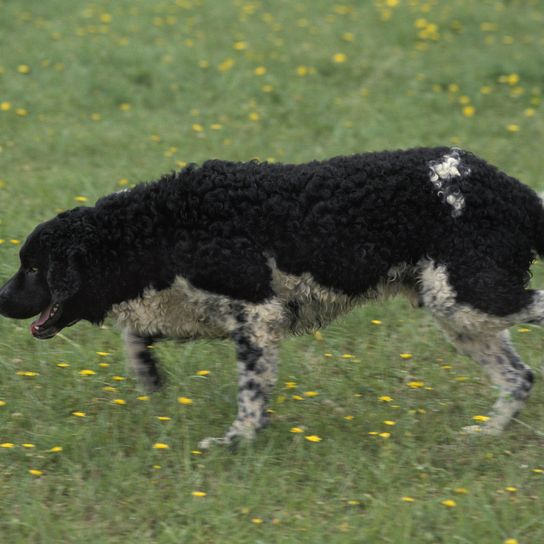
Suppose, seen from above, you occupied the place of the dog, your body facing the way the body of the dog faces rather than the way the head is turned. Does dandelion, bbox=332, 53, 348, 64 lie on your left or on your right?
on your right

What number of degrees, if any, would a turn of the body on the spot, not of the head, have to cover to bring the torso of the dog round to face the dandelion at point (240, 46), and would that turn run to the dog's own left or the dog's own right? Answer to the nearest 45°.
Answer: approximately 90° to the dog's own right

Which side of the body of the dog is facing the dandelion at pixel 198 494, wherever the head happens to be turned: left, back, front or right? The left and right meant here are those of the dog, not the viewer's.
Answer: left

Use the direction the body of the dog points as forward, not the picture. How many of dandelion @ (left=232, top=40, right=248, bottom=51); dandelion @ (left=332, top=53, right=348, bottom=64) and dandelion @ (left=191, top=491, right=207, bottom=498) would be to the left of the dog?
1

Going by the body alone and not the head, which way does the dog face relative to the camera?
to the viewer's left

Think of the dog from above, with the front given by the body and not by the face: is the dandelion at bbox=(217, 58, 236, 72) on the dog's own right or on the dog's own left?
on the dog's own right
